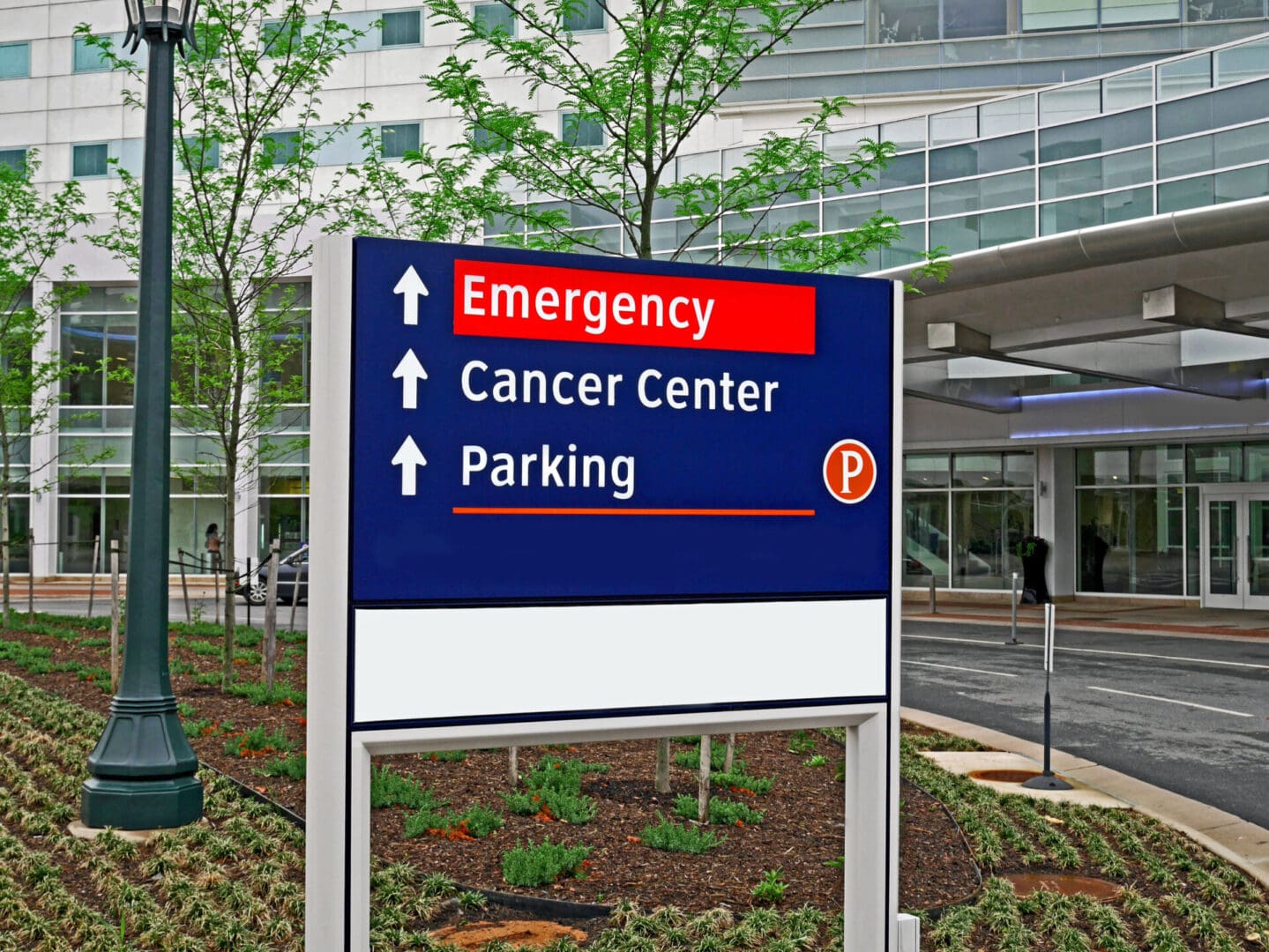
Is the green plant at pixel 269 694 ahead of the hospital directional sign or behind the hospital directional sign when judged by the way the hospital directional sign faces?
behind

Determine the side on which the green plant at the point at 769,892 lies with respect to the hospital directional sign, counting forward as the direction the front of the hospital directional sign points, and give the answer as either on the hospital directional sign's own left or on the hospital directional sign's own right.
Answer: on the hospital directional sign's own left

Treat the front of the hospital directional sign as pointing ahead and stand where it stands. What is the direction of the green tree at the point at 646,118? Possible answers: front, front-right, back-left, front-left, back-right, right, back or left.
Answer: back-left

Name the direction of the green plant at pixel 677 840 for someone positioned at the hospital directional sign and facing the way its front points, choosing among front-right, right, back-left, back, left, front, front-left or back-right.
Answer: back-left

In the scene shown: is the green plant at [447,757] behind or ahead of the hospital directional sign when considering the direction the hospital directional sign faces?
behind

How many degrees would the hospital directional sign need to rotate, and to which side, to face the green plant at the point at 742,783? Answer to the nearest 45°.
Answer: approximately 135° to its left

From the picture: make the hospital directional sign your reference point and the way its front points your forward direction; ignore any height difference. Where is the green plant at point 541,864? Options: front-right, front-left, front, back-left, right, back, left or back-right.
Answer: back-left

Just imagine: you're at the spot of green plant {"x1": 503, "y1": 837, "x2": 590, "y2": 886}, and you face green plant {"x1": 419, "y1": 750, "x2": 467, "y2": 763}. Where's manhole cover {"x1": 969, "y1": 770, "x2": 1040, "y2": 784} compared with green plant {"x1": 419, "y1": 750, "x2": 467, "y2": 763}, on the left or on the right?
right

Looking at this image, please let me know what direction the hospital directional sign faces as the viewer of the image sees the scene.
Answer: facing the viewer and to the right of the viewer

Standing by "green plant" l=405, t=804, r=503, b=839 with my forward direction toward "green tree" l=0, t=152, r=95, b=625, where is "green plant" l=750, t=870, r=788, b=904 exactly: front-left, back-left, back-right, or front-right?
back-right

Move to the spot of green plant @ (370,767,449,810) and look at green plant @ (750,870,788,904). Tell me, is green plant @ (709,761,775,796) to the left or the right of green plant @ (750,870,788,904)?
left

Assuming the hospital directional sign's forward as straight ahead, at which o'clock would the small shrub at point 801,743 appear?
The small shrub is roughly at 8 o'clock from the hospital directional sign.
